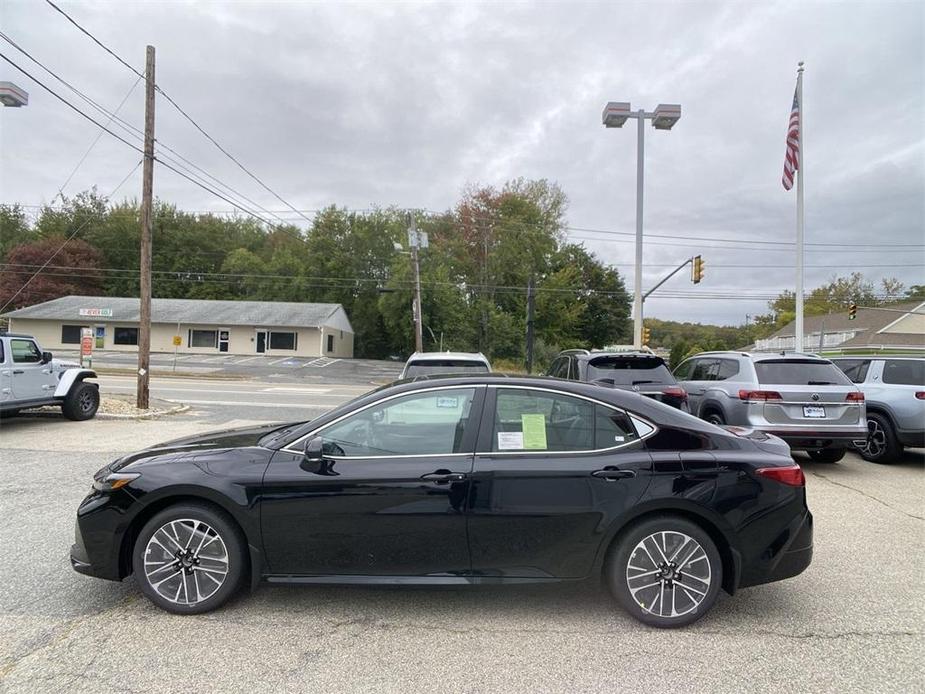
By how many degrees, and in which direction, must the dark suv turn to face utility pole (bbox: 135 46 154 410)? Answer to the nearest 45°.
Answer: approximately 45° to its left

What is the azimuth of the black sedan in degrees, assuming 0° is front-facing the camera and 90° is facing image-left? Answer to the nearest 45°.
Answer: approximately 90°

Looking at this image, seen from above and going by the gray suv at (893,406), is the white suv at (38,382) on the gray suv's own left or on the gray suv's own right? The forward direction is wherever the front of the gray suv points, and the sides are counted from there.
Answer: on the gray suv's own left

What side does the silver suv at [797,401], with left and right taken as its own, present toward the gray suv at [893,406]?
right

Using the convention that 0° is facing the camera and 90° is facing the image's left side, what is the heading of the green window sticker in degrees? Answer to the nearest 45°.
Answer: approximately 0°

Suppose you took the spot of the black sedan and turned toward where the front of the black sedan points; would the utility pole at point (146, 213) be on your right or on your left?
on your right

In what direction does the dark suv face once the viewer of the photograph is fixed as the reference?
facing away from the viewer and to the left of the viewer

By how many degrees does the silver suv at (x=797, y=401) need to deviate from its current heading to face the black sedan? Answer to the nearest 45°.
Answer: approximately 135° to its left

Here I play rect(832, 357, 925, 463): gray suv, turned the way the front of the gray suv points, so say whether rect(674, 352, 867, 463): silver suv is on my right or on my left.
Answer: on my left

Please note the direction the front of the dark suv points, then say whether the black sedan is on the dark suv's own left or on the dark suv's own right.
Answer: on the dark suv's own left

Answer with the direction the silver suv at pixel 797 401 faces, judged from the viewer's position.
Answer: facing away from the viewer and to the left of the viewer
